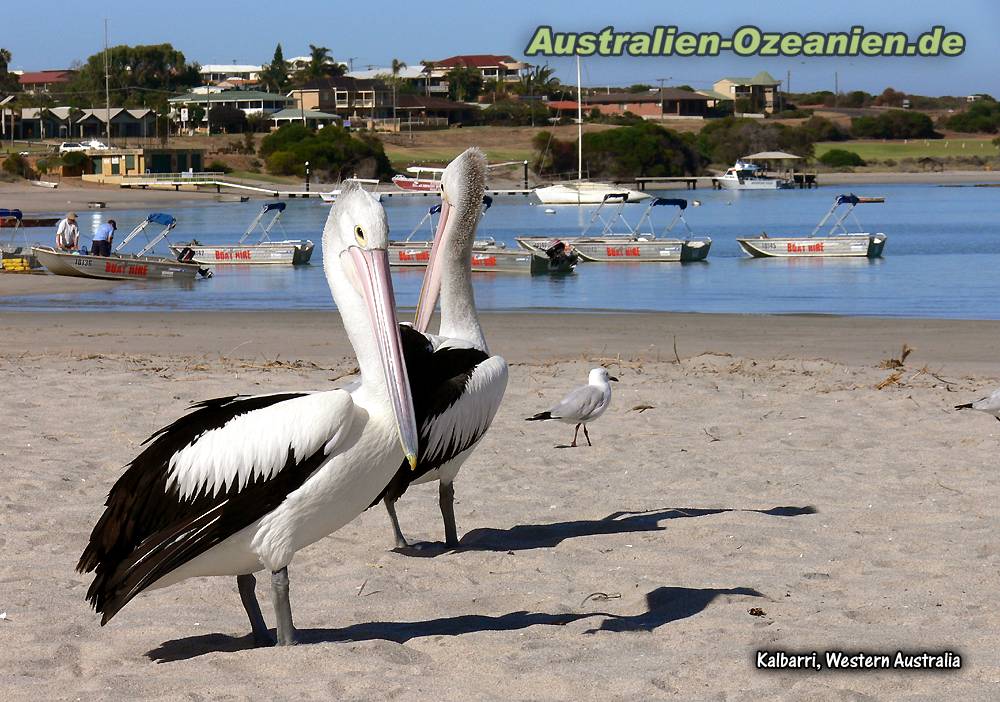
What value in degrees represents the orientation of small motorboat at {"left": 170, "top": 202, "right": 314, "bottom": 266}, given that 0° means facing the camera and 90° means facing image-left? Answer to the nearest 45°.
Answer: approximately 90°

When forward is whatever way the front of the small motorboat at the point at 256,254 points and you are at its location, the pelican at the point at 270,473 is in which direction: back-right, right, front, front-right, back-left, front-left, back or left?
left

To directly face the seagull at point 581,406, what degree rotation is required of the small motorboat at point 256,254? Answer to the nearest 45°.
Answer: approximately 90° to its left

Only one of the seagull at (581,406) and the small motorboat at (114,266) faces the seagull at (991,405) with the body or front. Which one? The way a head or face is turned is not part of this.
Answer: the seagull at (581,406)

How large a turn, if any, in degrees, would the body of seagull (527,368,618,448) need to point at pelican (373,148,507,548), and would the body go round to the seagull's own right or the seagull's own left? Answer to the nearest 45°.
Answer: approximately 90° to the seagull's own right

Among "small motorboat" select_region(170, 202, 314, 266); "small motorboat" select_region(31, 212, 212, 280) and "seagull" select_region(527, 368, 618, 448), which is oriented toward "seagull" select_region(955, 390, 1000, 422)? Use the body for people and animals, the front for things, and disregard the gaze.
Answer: "seagull" select_region(527, 368, 618, 448)

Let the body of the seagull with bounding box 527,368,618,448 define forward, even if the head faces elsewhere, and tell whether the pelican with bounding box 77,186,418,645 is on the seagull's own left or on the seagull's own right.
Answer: on the seagull's own right

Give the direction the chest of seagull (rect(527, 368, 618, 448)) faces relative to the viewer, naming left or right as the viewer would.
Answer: facing to the right of the viewer

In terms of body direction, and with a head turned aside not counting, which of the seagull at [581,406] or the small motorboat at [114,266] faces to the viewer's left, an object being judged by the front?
the small motorboat

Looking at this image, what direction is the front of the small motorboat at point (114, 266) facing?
to the viewer's left
